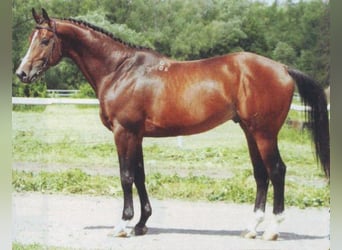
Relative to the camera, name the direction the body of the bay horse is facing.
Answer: to the viewer's left
